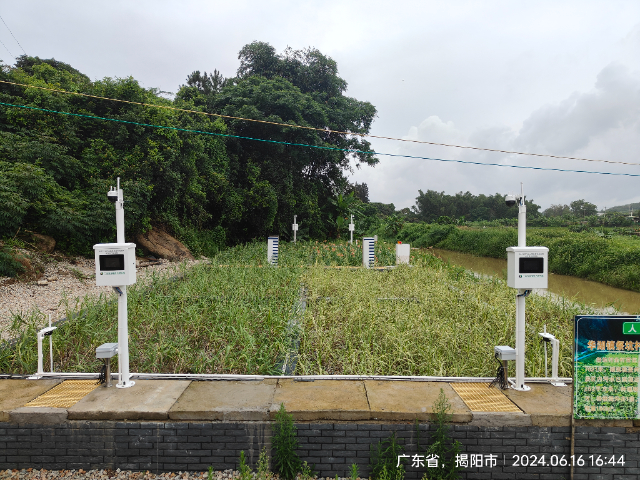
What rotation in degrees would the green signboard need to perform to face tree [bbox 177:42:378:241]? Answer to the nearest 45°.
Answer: approximately 135° to its right

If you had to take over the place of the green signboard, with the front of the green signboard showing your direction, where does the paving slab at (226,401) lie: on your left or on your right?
on your right

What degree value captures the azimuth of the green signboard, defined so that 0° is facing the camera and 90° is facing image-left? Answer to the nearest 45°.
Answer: approximately 0°

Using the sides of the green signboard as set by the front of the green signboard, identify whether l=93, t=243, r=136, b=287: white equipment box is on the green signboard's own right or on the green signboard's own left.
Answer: on the green signboard's own right

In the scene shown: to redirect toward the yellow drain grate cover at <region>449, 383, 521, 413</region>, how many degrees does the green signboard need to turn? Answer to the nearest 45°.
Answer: approximately 90° to its right

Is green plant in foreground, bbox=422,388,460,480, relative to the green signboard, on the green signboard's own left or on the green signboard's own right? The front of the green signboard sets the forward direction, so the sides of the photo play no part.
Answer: on the green signboard's own right

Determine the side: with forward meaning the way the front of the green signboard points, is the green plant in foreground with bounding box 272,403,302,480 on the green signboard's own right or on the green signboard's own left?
on the green signboard's own right
